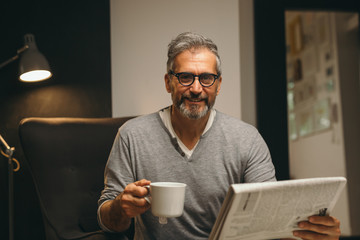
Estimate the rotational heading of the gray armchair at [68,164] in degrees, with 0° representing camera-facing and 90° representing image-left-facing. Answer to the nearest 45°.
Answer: approximately 315°
